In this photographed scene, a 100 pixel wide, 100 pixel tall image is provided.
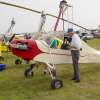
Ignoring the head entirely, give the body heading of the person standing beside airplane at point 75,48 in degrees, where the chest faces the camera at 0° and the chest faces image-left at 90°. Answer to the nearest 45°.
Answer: approximately 90°
